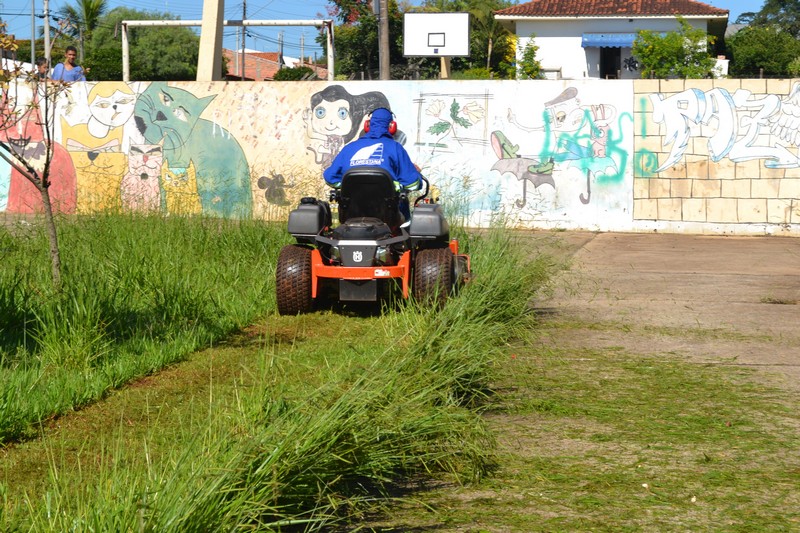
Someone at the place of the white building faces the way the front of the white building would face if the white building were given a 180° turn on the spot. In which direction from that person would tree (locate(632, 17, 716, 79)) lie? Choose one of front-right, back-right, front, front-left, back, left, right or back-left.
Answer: back

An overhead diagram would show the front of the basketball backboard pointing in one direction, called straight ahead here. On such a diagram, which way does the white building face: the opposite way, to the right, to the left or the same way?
the same way

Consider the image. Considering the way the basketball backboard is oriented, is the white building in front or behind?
behind

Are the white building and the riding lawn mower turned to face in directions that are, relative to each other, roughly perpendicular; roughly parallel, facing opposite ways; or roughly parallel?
roughly parallel, facing opposite ways

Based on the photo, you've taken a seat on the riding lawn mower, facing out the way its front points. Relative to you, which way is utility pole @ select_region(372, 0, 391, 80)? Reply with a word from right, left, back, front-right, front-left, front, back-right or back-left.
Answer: front

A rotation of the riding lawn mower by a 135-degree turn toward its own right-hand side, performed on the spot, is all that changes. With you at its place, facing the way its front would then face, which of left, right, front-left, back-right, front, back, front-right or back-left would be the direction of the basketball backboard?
back-left

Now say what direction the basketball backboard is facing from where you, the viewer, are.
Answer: facing the viewer

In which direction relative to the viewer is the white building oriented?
toward the camera

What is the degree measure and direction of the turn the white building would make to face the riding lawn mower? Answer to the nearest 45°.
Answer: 0° — it already faces it

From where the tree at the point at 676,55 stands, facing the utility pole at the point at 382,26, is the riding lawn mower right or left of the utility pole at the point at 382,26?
left

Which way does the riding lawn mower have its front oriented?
away from the camera

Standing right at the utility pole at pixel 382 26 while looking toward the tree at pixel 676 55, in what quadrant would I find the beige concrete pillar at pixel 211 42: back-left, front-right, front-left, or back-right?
back-right

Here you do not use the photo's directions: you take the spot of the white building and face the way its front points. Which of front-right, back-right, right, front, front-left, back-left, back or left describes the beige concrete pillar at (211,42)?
front

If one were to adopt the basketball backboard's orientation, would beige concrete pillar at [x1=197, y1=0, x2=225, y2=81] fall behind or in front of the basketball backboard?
in front

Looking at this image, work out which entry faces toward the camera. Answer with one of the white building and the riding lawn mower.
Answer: the white building

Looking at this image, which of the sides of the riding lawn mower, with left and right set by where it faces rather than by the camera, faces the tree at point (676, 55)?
front
